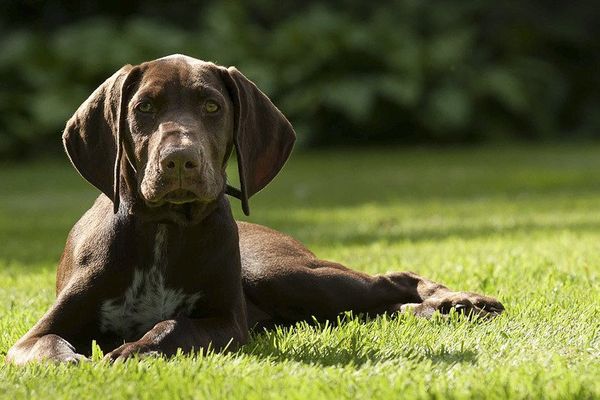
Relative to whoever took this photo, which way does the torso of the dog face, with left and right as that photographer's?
facing the viewer and to the left of the viewer
